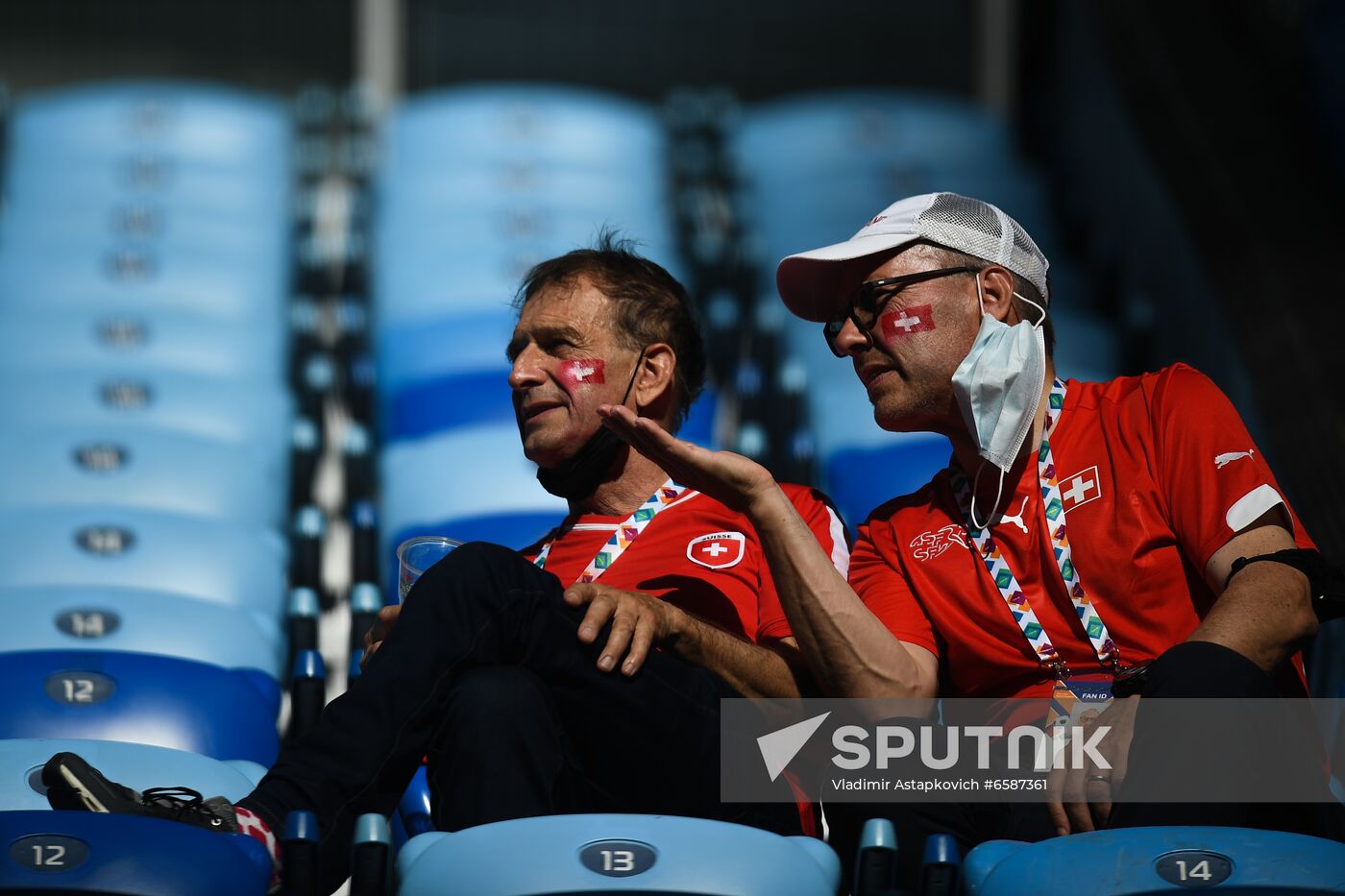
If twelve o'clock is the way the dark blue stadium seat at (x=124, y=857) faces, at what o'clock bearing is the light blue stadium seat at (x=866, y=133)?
The light blue stadium seat is roughly at 7 o'clock from the dark blue stadium seat.

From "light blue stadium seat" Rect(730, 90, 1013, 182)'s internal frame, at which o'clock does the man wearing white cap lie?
The man wearing white cap is roughly at 12 o'clock from the light blue stadium seat.

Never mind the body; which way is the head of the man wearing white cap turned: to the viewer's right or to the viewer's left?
to the viewer's left

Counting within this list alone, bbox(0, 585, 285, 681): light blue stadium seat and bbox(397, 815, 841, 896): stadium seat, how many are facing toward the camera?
2

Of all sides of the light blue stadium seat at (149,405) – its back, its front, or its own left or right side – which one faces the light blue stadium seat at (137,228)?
back

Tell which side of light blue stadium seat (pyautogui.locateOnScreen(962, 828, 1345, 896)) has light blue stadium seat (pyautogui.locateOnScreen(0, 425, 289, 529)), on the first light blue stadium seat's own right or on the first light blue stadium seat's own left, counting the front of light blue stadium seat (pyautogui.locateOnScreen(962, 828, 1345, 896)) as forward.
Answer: on the first light blue stadium seat's own right

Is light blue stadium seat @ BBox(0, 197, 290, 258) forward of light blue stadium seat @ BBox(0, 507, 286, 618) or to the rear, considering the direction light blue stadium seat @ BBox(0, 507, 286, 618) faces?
to the rear

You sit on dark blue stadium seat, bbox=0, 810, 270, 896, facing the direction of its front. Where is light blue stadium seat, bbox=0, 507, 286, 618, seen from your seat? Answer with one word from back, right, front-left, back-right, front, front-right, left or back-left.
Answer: back

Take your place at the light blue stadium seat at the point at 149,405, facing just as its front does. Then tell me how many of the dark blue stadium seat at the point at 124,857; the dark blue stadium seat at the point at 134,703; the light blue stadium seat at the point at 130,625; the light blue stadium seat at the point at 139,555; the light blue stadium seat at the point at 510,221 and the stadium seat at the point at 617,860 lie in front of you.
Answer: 5

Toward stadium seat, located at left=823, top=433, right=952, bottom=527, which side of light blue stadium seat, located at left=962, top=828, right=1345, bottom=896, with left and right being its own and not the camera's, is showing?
back

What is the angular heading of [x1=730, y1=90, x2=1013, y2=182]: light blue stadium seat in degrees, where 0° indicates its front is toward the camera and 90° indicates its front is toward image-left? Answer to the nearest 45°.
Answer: approximately 0°

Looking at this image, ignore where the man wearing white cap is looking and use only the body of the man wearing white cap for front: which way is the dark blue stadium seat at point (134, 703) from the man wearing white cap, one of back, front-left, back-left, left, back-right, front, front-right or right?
front-right

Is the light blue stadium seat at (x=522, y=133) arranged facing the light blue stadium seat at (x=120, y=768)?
yes

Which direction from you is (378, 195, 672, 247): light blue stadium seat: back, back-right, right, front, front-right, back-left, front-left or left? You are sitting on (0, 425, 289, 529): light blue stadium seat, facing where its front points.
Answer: back-left
